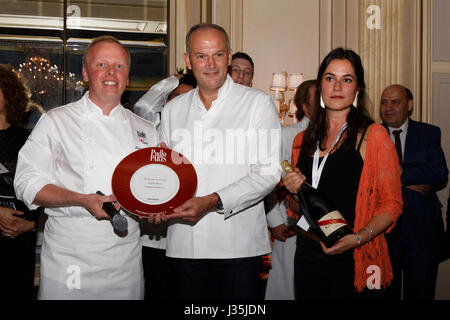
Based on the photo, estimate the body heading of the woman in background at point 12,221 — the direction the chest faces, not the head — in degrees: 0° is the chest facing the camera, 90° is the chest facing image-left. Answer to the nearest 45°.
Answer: approximately 45°

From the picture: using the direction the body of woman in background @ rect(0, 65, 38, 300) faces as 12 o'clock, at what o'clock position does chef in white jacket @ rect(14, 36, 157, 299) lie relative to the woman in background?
The chef in white jacket is roughly at 10 o'clock from the woman in background.

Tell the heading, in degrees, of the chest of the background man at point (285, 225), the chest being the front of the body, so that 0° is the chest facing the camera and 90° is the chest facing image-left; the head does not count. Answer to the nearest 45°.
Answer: approximately 315°

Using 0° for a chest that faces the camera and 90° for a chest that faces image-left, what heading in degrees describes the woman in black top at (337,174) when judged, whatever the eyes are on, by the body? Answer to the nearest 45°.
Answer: approximately 45°

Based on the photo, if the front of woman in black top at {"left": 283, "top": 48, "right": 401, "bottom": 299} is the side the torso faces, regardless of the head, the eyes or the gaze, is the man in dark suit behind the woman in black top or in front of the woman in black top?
behind
